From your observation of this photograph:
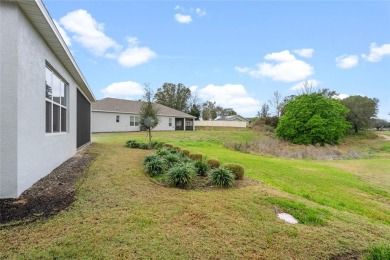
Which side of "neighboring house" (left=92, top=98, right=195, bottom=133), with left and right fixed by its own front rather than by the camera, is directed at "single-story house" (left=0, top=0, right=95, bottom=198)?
left

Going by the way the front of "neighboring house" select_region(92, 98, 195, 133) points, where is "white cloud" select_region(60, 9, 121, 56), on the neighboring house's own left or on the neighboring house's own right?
on the neighboring house's own left
